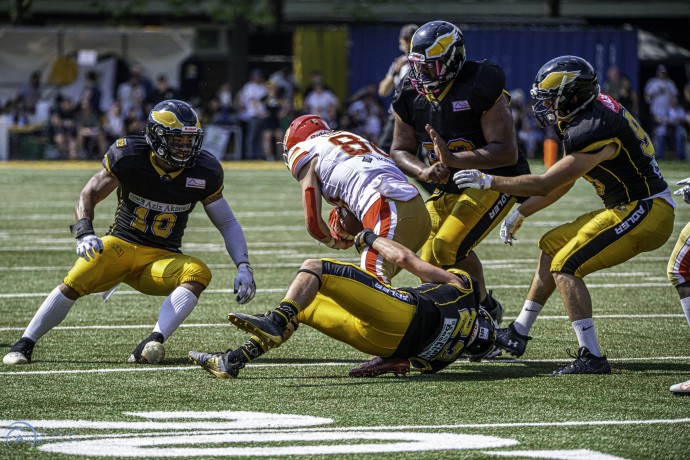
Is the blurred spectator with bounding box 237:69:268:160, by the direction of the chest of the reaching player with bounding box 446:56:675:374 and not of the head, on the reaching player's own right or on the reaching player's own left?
on the reaching player's own right

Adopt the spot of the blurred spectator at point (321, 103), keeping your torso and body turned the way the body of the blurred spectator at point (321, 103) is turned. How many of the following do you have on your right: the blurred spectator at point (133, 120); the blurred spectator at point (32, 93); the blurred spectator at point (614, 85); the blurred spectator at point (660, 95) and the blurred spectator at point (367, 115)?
2

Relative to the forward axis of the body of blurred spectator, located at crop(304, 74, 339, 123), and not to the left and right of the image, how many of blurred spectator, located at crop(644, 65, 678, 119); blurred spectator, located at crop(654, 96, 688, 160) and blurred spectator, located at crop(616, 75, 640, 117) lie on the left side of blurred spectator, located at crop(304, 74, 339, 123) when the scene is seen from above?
3

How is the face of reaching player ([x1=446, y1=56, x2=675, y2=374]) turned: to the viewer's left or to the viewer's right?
to the viewer's left

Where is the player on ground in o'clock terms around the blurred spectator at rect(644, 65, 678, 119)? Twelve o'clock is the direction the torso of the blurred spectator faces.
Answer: The player on ground is roughly at 12 o'clock from the blurred spectator.

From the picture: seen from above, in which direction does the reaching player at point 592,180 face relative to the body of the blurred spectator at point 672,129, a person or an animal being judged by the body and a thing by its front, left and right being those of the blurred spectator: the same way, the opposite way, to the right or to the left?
to the right

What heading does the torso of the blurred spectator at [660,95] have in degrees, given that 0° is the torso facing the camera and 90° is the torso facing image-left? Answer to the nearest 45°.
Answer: approximately 0°

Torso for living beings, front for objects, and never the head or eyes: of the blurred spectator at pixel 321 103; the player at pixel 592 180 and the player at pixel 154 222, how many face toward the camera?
2

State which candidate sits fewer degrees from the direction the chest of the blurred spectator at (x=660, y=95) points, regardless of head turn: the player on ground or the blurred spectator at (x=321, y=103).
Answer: the player on ground

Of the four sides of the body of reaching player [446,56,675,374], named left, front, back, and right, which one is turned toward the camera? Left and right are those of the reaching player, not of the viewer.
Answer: left

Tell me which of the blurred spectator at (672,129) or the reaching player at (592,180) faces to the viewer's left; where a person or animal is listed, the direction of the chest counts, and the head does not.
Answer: the reaching player

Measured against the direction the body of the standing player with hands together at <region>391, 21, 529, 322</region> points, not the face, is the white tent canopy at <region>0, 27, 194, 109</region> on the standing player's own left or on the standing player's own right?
on the standing player's own right

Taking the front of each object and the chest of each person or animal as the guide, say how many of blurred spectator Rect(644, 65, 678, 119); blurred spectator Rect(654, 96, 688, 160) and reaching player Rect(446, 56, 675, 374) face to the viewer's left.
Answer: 1
